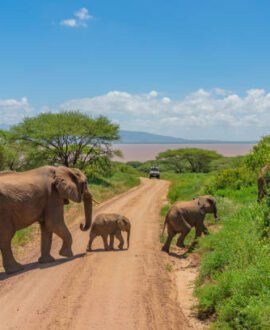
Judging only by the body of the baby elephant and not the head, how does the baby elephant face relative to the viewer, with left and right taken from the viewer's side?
facing to the right of the viewer

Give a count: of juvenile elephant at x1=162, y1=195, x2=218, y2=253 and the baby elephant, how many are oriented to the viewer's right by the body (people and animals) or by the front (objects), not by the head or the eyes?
2

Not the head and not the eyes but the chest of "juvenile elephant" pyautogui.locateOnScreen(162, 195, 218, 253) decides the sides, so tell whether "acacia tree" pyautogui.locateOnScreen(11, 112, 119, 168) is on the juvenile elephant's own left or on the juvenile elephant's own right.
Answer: on the juvenile elephant's own left

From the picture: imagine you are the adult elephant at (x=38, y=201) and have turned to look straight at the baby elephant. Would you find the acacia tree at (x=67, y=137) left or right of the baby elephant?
left

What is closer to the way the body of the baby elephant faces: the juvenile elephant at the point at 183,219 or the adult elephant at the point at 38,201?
the juvenile elephant

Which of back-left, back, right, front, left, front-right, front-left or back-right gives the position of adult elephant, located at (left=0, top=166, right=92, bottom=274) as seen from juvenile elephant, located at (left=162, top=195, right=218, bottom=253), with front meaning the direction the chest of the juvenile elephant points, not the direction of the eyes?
back-right

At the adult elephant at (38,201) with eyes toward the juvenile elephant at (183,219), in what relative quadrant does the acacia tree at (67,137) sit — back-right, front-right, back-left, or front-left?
front-left

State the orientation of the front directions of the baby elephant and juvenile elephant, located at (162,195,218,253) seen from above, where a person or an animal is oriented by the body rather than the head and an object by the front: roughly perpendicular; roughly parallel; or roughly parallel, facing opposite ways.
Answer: roughly parallel

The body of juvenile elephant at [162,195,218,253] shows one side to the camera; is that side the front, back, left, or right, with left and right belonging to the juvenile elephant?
right

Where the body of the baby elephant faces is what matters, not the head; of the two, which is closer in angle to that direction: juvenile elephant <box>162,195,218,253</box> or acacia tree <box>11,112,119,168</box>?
the juvenile elephant

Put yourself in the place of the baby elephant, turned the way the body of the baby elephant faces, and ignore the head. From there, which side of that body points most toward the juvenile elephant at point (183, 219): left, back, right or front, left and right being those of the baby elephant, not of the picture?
front

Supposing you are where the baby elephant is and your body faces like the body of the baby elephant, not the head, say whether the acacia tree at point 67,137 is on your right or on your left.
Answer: on your left
